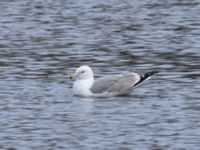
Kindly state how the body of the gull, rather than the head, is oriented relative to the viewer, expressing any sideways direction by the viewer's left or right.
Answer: facing to the left of the viewer
